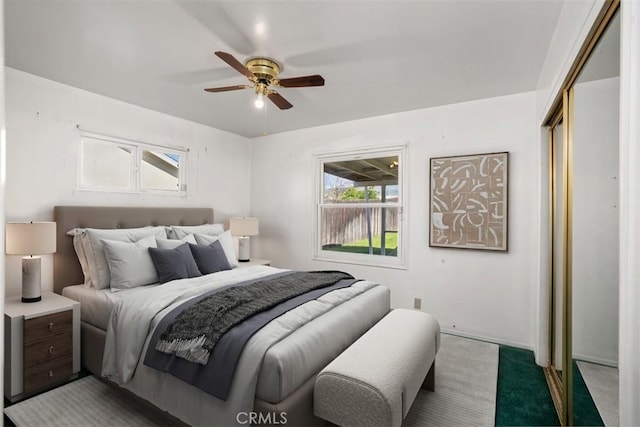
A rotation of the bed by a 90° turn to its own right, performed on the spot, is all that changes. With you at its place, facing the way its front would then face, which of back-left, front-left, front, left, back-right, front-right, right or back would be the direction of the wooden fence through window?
back

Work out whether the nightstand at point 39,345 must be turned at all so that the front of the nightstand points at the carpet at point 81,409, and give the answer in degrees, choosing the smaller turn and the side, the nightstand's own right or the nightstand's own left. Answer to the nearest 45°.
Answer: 0° — it already faces it

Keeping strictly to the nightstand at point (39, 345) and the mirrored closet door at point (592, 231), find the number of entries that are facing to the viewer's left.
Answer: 1

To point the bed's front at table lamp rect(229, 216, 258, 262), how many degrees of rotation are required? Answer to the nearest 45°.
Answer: approximately 135° to its left

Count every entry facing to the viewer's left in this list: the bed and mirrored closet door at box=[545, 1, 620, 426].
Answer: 1

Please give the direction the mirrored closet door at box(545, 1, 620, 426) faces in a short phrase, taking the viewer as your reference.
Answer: facing to the left of the viewer

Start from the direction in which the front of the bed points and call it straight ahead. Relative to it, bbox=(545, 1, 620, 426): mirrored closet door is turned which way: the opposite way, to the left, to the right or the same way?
the opposite way

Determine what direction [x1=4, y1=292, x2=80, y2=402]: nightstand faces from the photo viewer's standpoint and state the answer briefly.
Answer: facing the viewer and to the right of the viewer

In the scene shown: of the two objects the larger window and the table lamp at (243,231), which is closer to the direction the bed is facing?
the larger window
